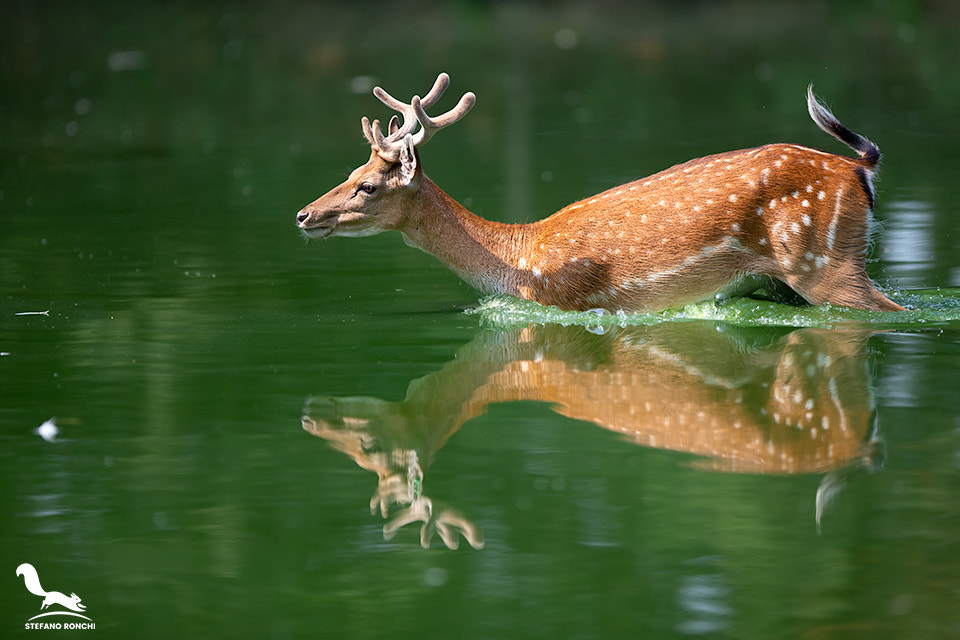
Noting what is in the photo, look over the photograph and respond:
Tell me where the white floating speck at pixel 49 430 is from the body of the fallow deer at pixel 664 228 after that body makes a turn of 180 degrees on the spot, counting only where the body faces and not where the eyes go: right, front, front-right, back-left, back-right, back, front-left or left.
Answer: back-right

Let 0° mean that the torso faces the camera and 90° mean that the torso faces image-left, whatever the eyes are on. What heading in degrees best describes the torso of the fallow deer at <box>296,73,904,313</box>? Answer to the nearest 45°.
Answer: approximately 90°
